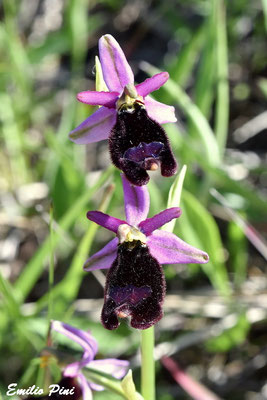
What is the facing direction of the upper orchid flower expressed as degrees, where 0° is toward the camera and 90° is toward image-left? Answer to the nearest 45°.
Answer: approximately 0°

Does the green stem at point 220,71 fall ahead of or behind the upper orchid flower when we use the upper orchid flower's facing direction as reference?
behind

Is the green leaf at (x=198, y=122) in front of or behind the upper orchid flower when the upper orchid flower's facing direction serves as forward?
behind
